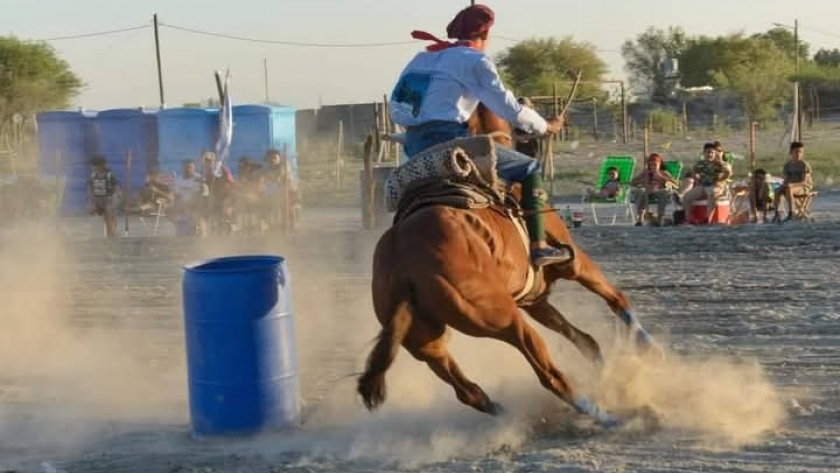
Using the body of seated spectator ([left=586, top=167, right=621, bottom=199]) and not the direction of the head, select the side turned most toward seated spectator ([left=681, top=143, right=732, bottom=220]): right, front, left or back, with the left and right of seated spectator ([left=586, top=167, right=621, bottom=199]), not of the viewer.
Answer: left

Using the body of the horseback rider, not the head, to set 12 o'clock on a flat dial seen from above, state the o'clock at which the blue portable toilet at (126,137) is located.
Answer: The blue portable toilet is roughly at 10 o'clock from the horseback rider.

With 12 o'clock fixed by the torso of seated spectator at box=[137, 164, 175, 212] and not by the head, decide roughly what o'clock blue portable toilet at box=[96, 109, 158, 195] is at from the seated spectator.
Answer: The blue portable toilet is roughly at 6 o'clock from the seated spectator.

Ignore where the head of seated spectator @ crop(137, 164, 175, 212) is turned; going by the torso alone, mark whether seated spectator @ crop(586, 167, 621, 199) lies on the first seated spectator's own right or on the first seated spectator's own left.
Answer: on the first seated spectator's own left

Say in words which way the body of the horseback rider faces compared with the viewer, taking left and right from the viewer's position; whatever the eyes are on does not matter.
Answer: facing away from the viewer and to the right of the viewer

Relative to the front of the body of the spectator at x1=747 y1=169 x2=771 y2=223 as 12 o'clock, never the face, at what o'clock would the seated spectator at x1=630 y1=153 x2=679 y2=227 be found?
the seated spectator at x1=630 y1=153 x2=679 y2=227 is roughly at 3 o'clock from the spectator at x1=747 y1=169 x2=771 y2=223.

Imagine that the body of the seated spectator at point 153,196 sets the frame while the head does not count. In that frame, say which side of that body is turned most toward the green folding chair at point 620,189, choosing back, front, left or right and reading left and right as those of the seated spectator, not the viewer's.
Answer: left

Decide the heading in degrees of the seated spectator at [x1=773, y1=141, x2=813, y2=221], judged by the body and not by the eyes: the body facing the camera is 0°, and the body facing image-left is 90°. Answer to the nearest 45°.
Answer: approximately 45°
